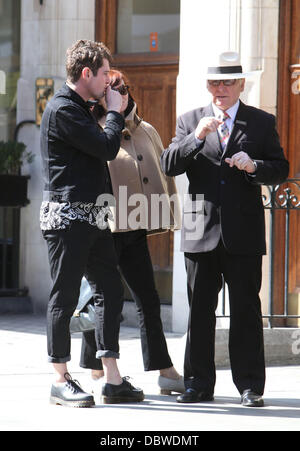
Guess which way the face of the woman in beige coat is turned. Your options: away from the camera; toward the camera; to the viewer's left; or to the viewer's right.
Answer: to the viewer's left

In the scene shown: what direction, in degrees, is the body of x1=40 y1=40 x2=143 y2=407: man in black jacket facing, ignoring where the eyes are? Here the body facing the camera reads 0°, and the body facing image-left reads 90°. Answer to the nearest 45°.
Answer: approximately 270°

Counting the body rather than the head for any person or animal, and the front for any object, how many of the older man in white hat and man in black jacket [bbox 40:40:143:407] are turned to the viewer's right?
1

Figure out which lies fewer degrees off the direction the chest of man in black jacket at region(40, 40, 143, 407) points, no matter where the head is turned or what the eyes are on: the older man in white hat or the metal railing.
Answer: the older man in white hat

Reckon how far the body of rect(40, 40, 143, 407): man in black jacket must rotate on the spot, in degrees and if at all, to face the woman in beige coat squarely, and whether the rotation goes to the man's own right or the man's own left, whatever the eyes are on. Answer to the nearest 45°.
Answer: approximately 45° to the man's own left

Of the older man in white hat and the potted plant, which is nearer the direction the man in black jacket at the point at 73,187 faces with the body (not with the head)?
the older man in white hat

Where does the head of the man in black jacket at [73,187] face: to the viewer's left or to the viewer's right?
to the viewer's right

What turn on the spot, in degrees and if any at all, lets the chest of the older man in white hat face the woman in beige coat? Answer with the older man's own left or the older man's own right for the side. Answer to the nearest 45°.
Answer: approximately 135° to the older man's own right

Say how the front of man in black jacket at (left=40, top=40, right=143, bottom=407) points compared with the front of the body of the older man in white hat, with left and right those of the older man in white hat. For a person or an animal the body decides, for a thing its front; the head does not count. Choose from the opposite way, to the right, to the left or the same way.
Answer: to the left

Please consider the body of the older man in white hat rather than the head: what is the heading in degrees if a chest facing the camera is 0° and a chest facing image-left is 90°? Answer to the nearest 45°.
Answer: approximately 0°
